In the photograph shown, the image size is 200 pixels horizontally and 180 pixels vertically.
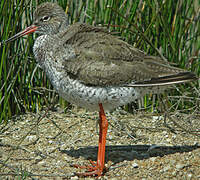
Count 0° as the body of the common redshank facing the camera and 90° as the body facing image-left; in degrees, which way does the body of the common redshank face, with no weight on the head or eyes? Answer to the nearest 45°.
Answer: approximately 90°
